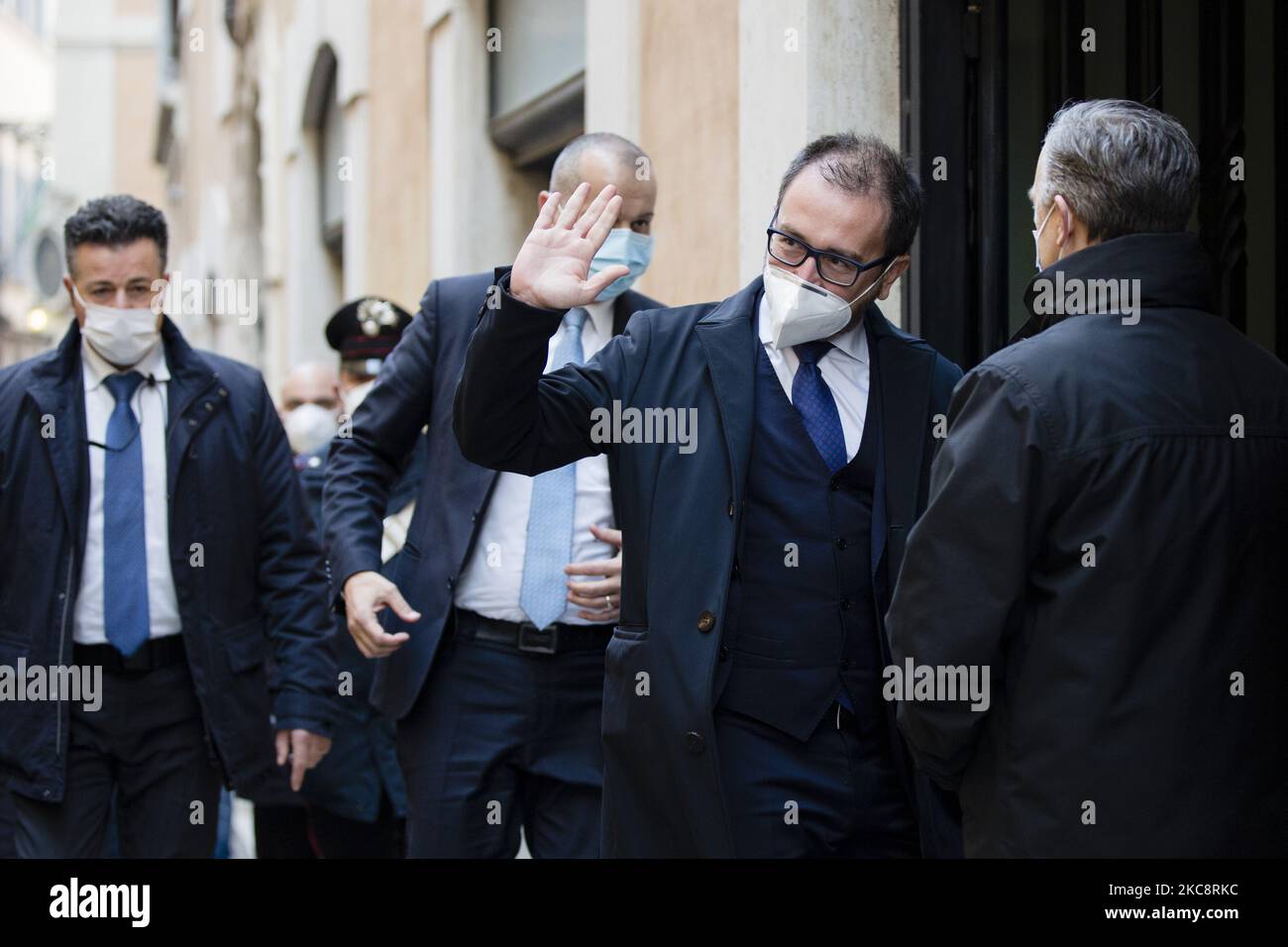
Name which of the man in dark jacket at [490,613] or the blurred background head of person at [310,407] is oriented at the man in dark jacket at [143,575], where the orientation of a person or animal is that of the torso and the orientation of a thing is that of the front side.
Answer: the blurred background head of person

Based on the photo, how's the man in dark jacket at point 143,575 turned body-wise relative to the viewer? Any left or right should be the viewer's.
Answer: facing the viewer

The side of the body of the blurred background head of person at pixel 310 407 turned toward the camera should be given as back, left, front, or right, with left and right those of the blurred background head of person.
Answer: front

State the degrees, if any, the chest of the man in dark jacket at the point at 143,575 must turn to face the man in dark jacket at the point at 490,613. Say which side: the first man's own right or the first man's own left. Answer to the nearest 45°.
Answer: approximately 45° to the first man's own left

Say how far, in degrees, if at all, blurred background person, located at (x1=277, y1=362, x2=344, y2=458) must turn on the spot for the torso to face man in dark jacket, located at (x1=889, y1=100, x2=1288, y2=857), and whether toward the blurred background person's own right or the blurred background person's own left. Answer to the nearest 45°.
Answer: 0° — they already face them

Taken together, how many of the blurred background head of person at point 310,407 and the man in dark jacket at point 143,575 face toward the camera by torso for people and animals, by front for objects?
2

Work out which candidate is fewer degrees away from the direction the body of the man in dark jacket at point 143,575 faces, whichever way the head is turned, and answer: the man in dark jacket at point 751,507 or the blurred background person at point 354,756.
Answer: the man in dark jacket

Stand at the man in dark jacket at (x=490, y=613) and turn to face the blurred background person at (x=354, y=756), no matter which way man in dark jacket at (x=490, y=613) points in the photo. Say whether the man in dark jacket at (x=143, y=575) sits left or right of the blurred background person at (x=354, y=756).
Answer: left

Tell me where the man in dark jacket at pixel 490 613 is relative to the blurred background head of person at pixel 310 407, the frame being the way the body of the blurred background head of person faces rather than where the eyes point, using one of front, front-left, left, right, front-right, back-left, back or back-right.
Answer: front

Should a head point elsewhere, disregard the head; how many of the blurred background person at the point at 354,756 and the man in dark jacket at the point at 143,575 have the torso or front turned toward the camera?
2

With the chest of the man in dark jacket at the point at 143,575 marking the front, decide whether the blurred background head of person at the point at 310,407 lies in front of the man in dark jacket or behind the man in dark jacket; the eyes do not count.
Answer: behind
